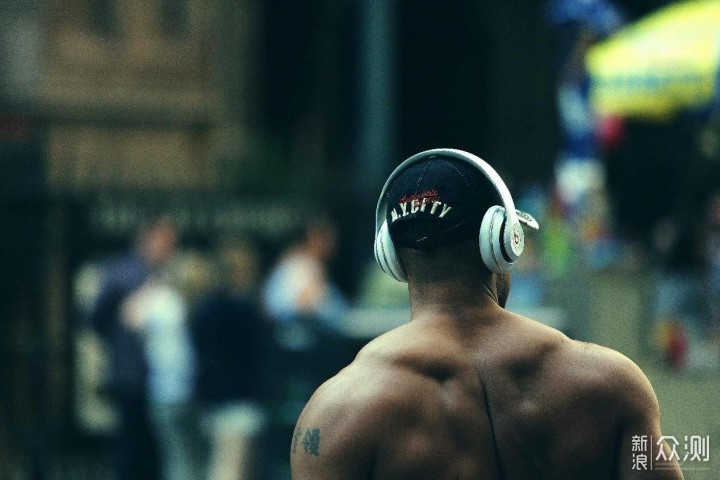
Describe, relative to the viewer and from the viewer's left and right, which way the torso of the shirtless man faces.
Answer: facing away from the viewer

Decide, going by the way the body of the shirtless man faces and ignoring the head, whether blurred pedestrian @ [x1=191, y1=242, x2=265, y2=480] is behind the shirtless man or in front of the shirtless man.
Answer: in front

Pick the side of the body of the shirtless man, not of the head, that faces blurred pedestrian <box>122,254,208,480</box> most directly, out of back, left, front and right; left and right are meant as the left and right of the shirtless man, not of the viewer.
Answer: front

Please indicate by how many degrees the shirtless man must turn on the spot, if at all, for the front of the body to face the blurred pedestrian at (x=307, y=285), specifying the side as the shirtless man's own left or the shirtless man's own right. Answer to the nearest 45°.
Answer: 0° — they already face them

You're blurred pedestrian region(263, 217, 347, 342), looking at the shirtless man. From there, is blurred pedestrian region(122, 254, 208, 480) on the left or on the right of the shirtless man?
right
